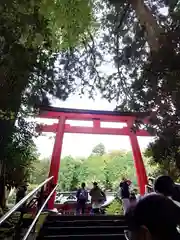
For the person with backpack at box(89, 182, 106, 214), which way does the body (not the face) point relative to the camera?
away from the camera

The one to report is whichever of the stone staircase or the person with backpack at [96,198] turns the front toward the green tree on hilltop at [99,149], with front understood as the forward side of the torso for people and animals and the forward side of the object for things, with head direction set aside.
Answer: the person with backpack

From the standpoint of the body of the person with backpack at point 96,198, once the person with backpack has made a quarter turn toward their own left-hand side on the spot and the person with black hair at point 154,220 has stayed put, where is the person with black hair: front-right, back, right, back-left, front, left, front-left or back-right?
left

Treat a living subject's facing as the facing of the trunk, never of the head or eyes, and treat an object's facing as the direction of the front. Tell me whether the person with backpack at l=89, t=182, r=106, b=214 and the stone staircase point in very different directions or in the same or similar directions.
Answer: very different directions

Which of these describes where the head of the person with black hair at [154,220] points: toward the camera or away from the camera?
away from the camera

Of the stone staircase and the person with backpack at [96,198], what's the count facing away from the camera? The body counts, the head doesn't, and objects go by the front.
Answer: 1
